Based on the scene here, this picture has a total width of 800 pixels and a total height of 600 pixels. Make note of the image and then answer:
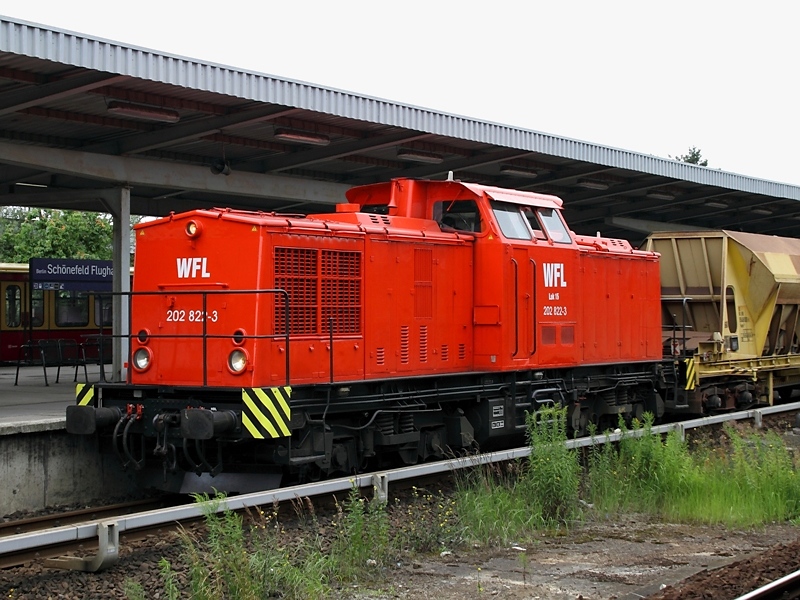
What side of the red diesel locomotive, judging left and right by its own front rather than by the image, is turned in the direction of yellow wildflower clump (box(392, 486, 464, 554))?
left

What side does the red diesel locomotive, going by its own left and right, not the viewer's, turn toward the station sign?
right

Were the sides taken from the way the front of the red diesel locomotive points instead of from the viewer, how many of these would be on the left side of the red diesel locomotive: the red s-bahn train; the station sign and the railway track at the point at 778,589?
1

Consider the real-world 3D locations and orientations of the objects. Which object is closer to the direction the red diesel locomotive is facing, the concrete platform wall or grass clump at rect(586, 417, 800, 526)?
the concrete platform wall

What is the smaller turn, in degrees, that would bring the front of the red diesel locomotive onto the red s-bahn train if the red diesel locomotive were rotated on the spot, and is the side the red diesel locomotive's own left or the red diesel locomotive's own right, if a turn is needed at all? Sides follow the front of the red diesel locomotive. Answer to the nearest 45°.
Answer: approximately 90° to the red diesel locomotive's own right

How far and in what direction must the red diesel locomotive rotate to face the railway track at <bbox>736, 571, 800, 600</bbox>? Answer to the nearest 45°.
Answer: approximately 90° to its left

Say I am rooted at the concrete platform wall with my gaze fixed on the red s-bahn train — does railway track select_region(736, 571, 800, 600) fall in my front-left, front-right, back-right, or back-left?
back-right

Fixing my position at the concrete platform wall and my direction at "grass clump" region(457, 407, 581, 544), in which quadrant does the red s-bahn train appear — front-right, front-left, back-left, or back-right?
back-left
